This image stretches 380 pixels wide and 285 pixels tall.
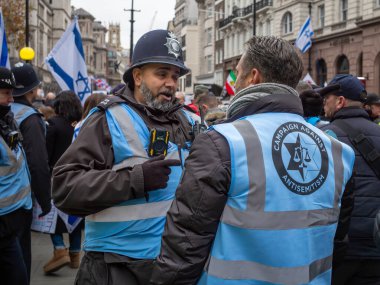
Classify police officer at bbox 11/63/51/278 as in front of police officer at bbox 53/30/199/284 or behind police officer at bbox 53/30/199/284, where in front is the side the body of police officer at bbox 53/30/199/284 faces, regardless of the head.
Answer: behind

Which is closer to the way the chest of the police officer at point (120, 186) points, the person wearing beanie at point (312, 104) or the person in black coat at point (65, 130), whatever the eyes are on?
the person wearing beanie

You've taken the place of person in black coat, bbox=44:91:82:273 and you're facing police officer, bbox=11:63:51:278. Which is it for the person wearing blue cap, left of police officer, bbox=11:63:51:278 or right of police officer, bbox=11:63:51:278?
left

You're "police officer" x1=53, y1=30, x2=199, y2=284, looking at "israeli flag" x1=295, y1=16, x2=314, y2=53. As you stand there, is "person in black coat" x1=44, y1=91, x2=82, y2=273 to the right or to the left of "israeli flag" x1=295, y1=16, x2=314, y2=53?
left

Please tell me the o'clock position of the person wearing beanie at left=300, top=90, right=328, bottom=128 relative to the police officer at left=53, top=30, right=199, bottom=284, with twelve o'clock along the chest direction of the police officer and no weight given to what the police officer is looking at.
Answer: The person wearing beanie is roughly at 9 o'clock from the police officer.

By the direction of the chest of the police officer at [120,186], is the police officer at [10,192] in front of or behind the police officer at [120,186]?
behind

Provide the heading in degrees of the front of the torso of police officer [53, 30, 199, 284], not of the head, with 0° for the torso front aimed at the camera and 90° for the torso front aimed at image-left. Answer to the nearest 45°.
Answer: approximately 315°

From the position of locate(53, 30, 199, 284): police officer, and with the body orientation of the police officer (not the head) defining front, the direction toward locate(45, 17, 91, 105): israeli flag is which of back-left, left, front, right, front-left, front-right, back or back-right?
back-left

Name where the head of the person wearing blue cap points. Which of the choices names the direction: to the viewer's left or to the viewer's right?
to the viewer's left

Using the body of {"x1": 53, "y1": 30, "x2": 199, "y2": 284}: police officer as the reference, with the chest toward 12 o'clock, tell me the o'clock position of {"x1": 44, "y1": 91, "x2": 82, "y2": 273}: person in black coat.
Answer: The person in black coat is roughly at 7 o'clock from the police officer.

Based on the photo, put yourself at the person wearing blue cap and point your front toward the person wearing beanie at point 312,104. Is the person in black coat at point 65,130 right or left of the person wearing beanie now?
left

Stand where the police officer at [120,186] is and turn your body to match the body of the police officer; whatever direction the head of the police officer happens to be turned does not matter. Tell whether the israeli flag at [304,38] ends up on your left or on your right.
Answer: on your left
